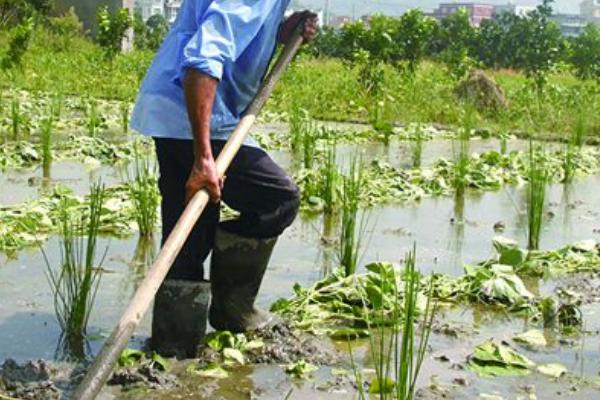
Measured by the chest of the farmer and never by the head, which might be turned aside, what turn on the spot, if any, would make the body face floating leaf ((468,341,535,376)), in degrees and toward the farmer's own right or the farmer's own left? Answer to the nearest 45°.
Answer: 0° — they already face it

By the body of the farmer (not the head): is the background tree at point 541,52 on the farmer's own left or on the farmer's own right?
on the farmer's own left

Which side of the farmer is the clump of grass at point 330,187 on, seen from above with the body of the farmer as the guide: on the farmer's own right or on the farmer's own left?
on the farmer's own left

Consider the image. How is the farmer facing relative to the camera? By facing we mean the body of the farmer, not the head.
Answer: to the viewer's right

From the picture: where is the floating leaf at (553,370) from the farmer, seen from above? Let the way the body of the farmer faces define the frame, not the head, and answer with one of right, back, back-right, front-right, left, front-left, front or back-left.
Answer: front
